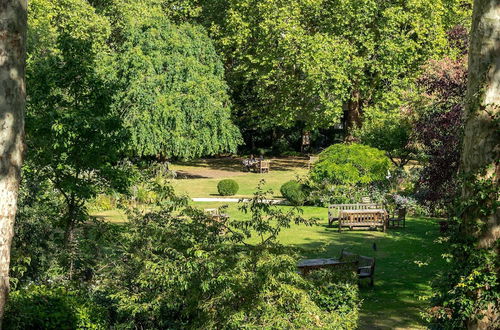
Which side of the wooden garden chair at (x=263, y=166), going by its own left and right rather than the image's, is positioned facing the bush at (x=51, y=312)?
front

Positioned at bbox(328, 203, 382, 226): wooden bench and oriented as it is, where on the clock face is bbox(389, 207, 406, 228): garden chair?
The garden chair is roughly at 9 o'clock from the wooden bench.

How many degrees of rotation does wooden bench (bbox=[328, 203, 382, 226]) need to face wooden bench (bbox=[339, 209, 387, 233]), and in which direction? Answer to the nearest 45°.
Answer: approximately 45° to its left

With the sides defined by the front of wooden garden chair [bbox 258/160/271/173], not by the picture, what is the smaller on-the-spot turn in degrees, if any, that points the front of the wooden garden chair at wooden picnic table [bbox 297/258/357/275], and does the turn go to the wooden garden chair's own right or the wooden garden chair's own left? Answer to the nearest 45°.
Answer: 0° — it already faces it

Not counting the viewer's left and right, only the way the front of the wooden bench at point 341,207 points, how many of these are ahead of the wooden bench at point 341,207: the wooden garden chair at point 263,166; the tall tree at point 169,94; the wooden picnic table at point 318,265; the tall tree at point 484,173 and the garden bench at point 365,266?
3

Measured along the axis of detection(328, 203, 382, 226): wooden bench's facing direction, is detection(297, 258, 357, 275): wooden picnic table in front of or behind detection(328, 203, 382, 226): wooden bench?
in front

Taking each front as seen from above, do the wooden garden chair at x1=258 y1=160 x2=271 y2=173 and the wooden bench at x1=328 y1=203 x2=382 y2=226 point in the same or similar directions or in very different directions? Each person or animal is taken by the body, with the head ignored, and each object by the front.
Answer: same or similar directions

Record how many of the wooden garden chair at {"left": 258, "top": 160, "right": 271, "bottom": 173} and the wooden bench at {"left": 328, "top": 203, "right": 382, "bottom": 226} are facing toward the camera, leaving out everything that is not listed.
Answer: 2

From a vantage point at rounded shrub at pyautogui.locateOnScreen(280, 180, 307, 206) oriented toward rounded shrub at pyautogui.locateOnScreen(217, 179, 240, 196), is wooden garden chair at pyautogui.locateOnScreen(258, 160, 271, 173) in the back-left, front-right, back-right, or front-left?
front-right

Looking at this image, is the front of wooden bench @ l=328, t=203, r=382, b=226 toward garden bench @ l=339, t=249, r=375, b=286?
yes

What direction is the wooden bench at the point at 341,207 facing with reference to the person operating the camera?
facing the viewer

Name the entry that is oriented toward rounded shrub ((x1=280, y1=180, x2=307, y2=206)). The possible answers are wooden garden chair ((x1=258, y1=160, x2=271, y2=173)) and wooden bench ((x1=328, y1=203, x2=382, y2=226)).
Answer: the wooden garden chair

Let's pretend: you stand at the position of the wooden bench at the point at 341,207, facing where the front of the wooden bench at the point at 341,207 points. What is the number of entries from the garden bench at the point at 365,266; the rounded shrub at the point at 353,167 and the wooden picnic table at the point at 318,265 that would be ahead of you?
2

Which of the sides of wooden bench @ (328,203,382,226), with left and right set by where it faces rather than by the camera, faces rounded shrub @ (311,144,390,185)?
back

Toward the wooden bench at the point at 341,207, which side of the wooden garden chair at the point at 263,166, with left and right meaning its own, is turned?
front

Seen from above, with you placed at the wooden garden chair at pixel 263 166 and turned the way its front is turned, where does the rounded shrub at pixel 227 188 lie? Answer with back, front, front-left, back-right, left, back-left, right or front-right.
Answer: front

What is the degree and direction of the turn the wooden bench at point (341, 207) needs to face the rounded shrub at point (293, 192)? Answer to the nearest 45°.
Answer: approximately 135° to its right

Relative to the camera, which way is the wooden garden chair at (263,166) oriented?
toward the camera

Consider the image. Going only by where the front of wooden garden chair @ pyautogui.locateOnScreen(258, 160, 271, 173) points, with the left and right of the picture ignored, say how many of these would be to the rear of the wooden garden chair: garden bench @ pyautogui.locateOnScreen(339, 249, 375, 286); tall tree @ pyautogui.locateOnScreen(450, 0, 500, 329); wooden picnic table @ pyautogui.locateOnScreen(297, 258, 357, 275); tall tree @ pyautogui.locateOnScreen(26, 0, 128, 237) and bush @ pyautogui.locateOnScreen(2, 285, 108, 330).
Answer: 0
